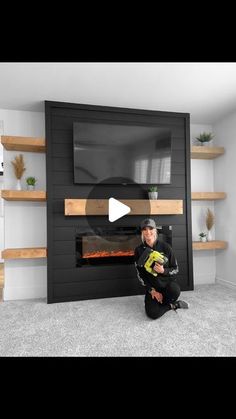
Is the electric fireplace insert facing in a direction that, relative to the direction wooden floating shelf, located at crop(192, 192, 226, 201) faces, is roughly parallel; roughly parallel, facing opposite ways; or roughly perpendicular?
roughly parallel

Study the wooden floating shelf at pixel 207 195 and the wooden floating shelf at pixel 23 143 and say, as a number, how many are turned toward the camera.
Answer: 2

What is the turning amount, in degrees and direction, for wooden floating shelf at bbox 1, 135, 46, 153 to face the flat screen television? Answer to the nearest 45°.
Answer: approximately 90° to its left

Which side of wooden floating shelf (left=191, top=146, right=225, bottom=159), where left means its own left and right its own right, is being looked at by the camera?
front

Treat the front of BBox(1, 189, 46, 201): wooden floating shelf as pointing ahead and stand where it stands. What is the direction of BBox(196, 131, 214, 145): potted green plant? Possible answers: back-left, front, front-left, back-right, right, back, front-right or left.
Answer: left

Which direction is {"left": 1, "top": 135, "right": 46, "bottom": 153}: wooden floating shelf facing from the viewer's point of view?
toward the camera

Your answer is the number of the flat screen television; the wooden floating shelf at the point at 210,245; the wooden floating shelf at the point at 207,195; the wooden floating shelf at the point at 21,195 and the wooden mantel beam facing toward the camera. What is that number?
5

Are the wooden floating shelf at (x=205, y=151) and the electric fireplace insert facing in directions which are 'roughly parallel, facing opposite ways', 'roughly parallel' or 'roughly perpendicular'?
roughly parallel

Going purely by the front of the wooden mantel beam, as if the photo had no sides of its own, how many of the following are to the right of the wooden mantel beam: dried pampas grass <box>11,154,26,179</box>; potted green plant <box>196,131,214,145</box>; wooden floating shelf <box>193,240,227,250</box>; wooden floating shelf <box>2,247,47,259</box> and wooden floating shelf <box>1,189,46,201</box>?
3

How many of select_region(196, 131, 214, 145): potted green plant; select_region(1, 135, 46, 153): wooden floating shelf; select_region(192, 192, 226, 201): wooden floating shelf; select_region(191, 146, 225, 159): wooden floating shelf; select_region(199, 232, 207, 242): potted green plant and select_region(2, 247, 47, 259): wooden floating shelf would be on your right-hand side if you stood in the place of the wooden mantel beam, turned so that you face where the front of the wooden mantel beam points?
2

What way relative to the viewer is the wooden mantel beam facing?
toward the camera

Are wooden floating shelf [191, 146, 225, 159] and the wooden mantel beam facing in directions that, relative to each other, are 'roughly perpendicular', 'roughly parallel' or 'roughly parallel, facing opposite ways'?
roughly parallel

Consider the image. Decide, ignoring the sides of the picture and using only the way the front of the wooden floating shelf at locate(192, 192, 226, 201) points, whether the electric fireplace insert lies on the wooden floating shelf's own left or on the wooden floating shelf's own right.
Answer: on the wooden floating shelf's own right

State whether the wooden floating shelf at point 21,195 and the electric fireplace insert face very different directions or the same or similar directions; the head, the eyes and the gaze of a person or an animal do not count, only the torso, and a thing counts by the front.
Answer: same or similar directions

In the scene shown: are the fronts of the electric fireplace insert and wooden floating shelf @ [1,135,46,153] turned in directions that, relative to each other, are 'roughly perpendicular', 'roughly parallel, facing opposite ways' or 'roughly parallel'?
roughly parallel

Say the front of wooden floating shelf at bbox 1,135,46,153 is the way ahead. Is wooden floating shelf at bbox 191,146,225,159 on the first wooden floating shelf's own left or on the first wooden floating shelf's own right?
on the first wooden floating shelf's own left

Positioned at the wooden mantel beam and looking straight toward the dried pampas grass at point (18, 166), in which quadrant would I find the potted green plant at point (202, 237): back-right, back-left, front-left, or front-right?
back-right

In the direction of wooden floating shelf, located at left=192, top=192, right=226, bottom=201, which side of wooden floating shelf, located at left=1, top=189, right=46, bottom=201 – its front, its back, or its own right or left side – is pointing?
left

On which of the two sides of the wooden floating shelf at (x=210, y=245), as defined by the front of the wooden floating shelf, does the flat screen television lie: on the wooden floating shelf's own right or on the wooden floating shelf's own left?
on the wooden floating shelf's own right
